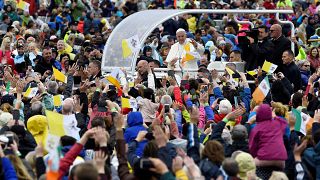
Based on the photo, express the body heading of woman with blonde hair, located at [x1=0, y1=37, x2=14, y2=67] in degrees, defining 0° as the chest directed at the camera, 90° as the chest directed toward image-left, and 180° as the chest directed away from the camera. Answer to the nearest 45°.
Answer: approximately 315°
